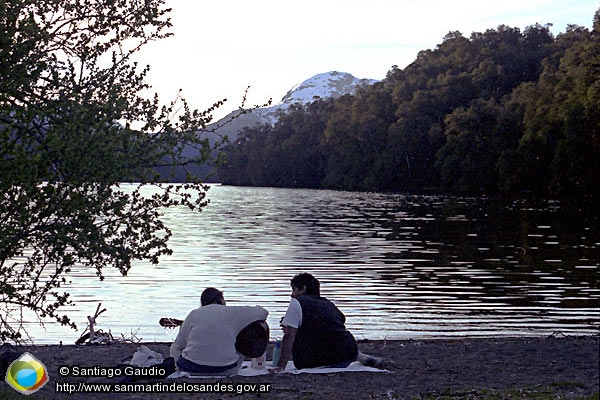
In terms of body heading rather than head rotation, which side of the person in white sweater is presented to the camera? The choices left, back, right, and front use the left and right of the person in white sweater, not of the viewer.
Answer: back

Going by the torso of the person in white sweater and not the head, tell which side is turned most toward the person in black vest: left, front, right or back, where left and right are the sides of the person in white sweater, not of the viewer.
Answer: right
